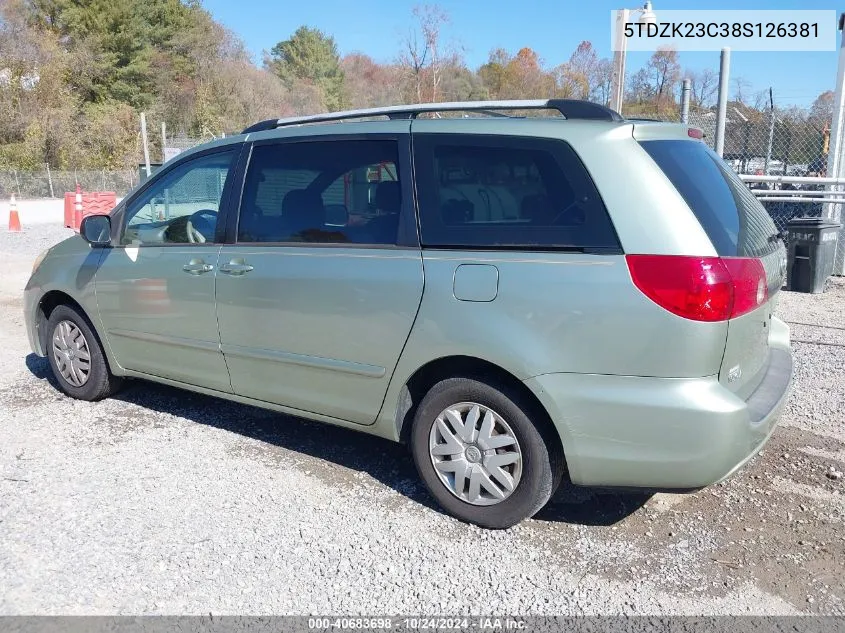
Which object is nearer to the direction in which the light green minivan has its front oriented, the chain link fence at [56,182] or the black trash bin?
the chain link fence

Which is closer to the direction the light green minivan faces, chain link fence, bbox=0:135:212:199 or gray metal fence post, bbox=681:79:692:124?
the chain link fence

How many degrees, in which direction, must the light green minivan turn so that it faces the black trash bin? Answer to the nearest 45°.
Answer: approximately 90° to its right

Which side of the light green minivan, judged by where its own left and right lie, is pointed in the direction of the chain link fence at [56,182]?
front

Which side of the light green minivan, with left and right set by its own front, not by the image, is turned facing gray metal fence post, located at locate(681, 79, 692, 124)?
right

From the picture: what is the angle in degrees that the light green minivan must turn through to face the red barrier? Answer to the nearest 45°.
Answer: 0° — it already faces it

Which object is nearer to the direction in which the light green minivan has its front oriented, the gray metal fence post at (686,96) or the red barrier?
the red barrier

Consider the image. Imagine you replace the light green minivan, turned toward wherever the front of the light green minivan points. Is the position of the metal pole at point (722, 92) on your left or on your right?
on your right

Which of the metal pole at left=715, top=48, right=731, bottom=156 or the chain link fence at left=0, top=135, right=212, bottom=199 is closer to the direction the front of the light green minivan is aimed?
the chain link fence

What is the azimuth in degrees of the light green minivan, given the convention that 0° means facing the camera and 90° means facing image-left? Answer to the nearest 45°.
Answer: approximately 135°

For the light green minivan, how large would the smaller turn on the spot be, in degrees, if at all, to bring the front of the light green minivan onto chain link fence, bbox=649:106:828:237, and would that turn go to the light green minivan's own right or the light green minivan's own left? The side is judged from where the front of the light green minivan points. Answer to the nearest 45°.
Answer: approximately 90° to the light green minivan's own right
